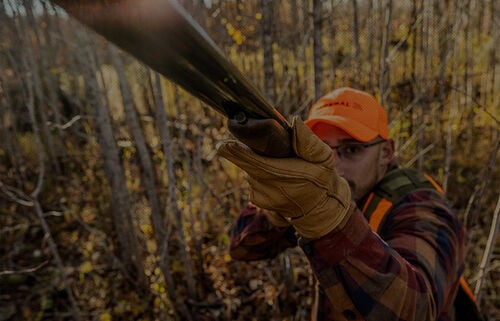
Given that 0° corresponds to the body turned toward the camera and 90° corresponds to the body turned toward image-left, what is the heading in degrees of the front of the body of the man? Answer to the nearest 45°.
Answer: approximately 45°

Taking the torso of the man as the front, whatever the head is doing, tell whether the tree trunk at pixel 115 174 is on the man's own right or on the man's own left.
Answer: on the man's own right

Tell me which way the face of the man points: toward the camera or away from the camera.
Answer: toward the camera

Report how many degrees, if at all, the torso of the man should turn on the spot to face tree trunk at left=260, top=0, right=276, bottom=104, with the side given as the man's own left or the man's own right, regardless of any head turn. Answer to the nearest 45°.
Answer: approximately 135° to the man's own right

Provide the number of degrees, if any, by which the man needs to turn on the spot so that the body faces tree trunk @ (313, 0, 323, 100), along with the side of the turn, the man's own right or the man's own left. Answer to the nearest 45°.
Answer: approximately 135° to the man's own right

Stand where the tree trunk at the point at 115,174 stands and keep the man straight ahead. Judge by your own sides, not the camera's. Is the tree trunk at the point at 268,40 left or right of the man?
left
